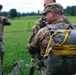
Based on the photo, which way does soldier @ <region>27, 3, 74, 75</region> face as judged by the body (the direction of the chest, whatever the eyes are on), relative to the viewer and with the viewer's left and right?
facing away from the viewer and to the left of the viewer

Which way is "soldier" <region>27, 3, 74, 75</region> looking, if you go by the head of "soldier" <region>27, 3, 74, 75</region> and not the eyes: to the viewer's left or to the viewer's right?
to the viewer's left
